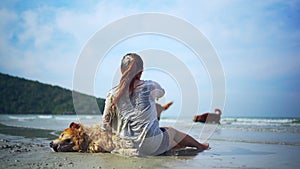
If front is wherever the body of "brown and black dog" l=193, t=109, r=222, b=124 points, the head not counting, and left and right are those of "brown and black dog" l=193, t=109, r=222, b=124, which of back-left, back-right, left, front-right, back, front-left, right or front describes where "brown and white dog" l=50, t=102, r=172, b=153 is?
left

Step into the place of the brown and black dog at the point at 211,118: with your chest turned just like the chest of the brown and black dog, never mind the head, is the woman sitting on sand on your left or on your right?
on your left

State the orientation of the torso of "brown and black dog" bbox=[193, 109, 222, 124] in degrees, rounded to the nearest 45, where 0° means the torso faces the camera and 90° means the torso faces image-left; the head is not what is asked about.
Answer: approximately 90°
